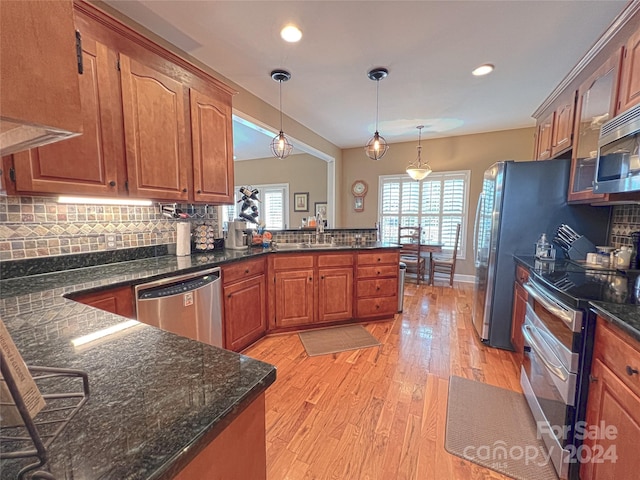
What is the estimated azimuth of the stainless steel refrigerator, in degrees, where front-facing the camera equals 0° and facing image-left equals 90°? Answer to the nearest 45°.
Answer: approximately 90°

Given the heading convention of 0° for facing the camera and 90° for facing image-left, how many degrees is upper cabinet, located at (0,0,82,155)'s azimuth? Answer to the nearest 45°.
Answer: approximately 225°

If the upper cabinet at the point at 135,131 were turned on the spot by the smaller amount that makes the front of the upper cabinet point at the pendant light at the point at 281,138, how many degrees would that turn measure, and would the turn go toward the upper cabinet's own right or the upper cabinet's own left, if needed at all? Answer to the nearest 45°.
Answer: approximately 45° to the upper cabinet's own left

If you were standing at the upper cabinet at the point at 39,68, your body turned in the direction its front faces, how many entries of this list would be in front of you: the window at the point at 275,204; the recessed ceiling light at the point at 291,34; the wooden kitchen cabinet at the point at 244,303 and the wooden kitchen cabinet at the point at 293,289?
4

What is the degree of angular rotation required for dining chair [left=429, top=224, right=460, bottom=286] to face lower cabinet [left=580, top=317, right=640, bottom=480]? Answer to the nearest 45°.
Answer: approximately 90° to its left

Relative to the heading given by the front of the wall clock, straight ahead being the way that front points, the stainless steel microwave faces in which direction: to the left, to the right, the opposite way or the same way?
to the right

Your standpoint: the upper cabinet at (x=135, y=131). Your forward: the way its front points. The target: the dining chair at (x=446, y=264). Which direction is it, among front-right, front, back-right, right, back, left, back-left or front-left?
front-left

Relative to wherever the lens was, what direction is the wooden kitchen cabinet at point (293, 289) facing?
facing the viewer

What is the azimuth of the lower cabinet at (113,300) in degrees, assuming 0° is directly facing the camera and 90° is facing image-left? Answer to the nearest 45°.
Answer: approximately 315°

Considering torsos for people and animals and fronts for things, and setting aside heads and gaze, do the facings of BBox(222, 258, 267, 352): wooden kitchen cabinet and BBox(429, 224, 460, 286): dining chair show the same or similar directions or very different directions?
very different directions

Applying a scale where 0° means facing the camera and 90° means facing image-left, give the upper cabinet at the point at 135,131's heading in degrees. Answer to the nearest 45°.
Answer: approximately 315°

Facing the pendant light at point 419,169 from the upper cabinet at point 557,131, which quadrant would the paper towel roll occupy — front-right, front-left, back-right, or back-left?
front-left

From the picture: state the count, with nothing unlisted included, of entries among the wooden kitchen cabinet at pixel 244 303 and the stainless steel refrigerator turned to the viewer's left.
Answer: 1

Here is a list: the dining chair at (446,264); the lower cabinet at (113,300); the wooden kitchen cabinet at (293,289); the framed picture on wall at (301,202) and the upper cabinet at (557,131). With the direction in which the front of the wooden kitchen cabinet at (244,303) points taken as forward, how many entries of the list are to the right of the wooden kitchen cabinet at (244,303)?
1

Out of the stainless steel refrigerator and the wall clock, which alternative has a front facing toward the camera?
the wall clock

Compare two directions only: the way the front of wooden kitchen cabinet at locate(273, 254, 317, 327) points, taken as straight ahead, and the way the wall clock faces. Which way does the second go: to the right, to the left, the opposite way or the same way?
the same way

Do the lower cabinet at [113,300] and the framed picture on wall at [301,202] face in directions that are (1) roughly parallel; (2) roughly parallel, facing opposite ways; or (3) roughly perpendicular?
roughly perpendicular

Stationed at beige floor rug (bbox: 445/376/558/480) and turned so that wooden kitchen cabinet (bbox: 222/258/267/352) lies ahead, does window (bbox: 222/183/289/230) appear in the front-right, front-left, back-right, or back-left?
front-right

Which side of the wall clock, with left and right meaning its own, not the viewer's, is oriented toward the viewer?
front
